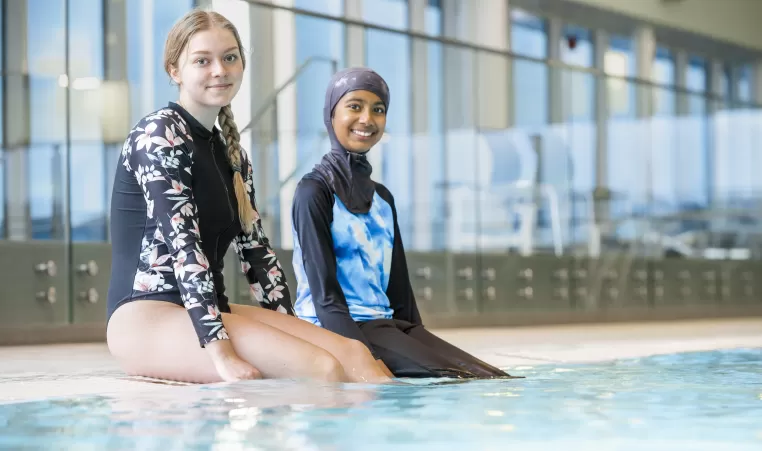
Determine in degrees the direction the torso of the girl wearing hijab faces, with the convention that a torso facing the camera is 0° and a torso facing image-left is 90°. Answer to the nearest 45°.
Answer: approximately 315°

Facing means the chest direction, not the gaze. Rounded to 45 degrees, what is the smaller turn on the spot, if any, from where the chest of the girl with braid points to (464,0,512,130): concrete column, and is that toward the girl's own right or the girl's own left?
approximately 135° to the girl's own left

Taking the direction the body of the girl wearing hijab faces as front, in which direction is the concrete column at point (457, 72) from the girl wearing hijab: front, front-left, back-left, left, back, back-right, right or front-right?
back-left

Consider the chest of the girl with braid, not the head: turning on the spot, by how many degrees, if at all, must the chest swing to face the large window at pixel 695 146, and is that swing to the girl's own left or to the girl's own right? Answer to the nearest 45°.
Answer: approximately 90° to the girl's own left

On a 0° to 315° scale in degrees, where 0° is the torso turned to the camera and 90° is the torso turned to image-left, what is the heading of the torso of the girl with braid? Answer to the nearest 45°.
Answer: approximately 315°

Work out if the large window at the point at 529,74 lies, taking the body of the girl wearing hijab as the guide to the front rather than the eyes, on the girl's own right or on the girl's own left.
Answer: on the girl's own left

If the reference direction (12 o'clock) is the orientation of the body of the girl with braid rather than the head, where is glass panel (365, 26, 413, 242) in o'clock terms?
The glass panel is roughly at 8 o'clock from the girl with braid.

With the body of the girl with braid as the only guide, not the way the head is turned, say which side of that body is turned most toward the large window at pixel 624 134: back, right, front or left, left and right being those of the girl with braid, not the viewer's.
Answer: left

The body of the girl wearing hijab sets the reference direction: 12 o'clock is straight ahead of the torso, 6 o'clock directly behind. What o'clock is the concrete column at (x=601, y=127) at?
The concrete column is roughly at 8 o'clock from the girl wearing hijab.

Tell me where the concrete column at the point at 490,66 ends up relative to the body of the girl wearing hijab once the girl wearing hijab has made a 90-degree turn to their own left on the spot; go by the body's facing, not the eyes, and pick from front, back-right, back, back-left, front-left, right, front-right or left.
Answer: front-left
